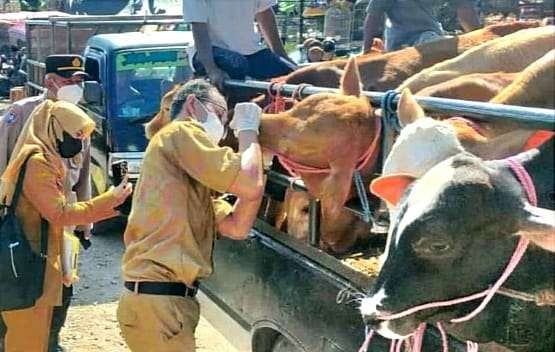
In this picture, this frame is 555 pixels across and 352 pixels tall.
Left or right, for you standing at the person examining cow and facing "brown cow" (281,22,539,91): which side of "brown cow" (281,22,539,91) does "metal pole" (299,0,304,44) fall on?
left

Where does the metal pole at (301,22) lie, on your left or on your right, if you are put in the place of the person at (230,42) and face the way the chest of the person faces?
on your left

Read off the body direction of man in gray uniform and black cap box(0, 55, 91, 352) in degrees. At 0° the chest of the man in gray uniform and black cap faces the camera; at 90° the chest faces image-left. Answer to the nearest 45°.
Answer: approximately 315°

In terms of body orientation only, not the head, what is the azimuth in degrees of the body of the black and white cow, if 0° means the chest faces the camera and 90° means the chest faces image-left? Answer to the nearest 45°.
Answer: approximately 45°

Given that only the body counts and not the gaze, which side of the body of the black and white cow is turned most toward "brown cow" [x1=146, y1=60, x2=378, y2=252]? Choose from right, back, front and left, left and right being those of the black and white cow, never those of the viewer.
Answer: right

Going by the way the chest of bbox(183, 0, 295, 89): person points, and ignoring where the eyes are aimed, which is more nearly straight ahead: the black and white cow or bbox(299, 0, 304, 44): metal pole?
the black and white cow
